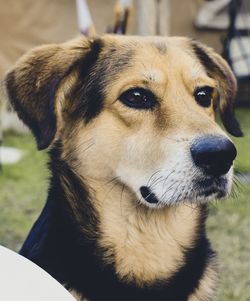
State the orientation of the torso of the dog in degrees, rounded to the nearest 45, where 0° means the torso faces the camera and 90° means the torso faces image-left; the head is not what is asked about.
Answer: approximately 315°
